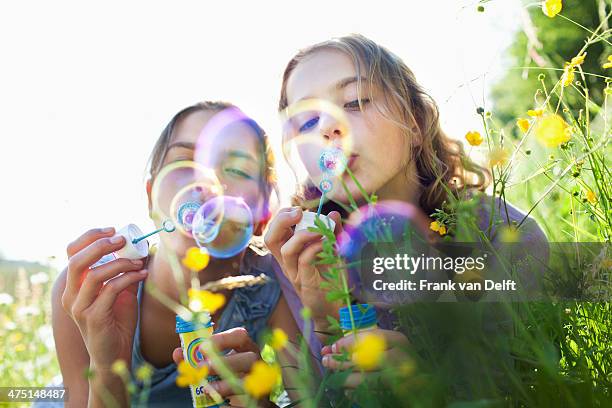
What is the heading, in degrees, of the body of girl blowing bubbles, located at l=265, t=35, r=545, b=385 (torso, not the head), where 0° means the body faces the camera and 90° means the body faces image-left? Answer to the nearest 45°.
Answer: approximately 45°

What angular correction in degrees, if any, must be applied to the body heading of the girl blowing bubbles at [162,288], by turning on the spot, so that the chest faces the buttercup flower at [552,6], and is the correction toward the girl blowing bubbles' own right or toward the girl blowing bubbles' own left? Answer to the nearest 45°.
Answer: approximately 45° to the girl blowing bubbles' own left

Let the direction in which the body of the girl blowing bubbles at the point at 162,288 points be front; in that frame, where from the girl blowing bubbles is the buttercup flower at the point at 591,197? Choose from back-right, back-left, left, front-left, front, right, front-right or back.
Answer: front-left
